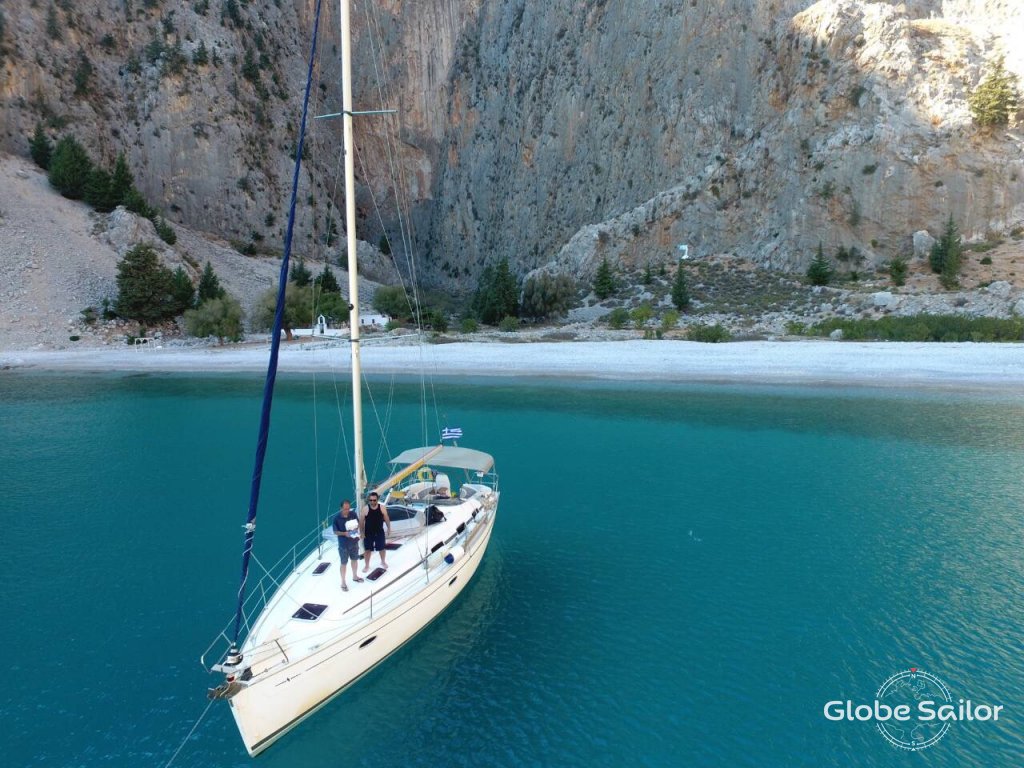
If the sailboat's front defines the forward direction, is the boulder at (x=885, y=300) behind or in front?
behind

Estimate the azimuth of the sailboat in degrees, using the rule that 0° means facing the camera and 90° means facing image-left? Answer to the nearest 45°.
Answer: approximately 45°

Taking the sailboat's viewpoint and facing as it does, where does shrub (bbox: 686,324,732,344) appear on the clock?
The shrub is roughly at 6 o'clock from the sailboat.

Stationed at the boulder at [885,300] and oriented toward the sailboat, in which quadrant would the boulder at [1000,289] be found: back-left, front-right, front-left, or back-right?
back-left

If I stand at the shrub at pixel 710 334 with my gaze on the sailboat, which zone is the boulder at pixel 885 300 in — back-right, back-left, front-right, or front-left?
back-left

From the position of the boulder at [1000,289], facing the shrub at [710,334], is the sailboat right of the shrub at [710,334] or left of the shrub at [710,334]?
left

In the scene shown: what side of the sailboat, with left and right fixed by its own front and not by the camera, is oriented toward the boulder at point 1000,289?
back
